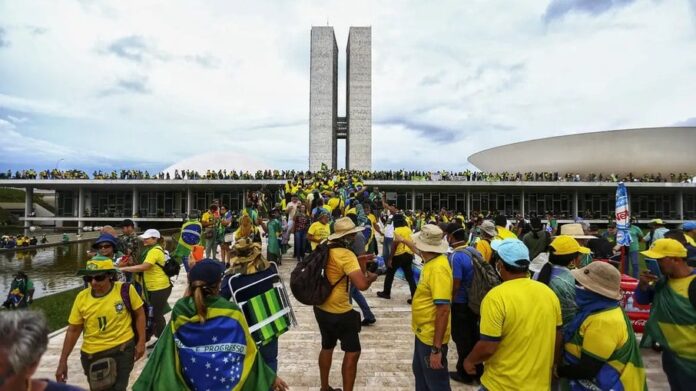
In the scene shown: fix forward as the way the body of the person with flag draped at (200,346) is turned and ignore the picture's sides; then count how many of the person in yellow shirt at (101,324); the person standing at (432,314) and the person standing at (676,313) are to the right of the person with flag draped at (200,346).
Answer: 2

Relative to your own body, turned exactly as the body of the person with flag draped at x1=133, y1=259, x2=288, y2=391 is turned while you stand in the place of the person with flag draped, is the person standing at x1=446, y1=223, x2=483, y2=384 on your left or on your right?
on your right

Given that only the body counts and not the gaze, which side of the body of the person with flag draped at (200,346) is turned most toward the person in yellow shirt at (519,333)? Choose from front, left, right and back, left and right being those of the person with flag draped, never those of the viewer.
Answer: right

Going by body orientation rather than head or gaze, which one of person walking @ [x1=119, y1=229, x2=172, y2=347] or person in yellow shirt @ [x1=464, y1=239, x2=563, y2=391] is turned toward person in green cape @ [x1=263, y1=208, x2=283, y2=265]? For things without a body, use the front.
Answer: the person in yellow shirt

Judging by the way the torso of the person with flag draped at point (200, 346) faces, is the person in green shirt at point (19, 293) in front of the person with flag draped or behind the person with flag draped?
in front

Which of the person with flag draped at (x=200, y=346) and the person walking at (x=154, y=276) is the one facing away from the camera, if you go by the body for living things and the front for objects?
the person with flag draped

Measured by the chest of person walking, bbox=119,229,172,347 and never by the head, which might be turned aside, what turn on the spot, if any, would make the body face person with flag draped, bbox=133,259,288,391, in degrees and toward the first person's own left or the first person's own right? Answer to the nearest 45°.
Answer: approximately 90° to the first person's own left

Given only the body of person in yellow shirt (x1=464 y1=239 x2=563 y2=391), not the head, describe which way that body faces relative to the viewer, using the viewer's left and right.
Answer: facing away from the viewer and to the left of the viewer

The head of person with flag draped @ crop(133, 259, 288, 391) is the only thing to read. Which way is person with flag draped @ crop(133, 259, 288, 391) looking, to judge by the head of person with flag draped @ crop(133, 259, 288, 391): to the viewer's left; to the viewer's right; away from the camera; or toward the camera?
away from the camera

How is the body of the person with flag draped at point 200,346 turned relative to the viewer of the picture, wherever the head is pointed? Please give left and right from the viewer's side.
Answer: facing away from the viewer
